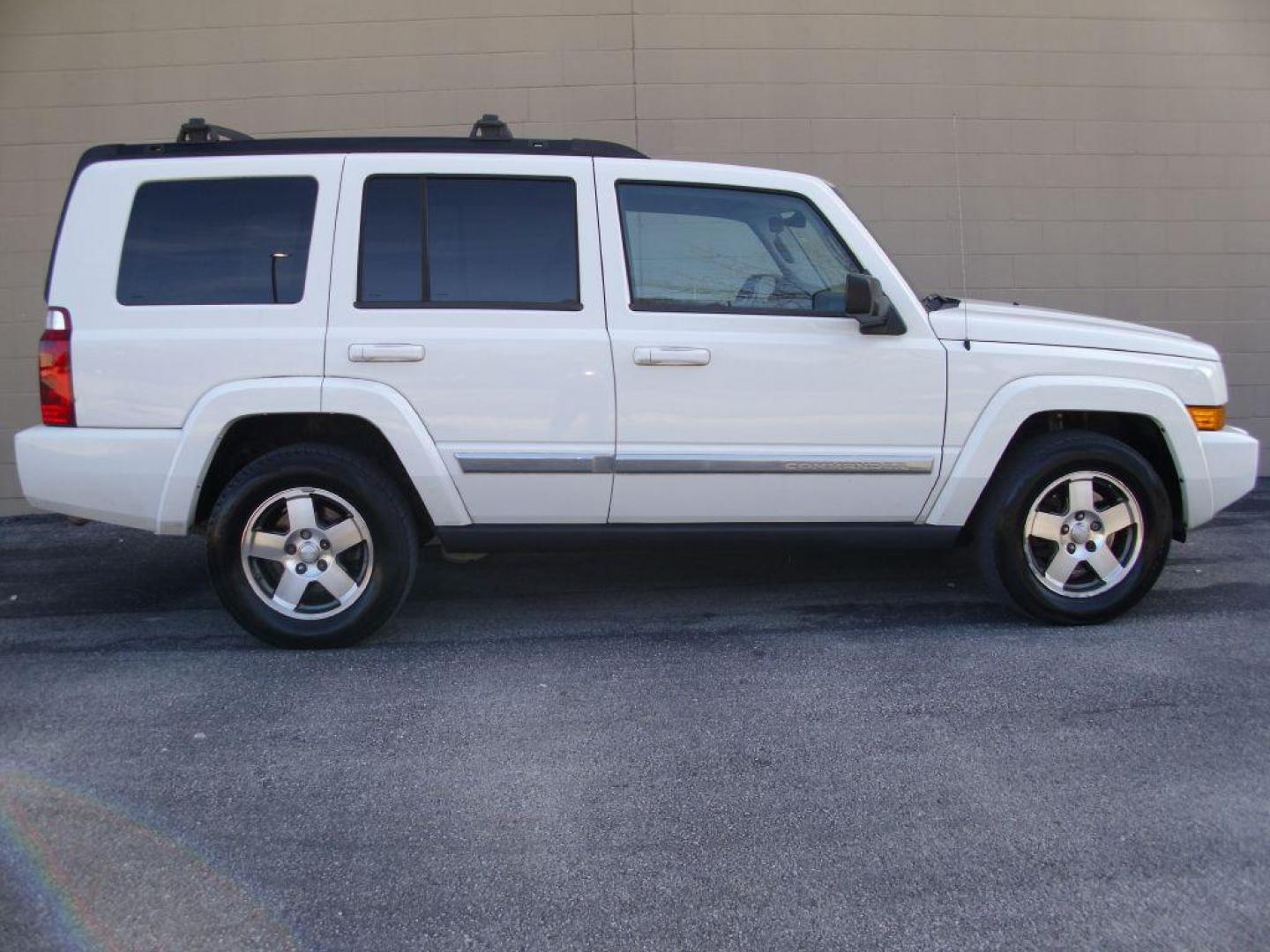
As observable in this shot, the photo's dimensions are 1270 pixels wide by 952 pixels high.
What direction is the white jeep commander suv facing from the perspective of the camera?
to the viewer's right
